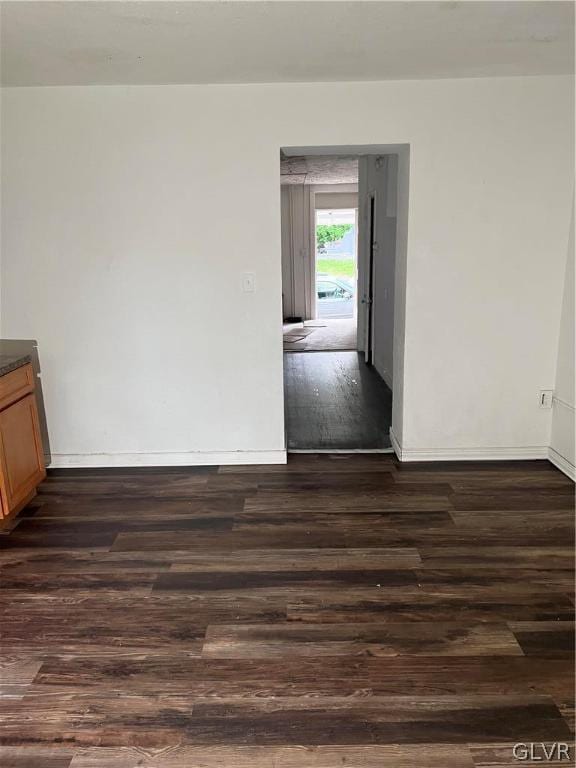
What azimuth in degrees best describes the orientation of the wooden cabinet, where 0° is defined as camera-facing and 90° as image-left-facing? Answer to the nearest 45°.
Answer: approximately 315°

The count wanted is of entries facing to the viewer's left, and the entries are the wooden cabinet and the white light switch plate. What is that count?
0

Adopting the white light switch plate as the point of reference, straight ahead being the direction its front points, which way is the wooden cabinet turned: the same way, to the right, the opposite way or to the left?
to the left

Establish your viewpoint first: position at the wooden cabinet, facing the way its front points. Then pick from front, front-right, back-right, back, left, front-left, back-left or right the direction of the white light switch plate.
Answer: front-left

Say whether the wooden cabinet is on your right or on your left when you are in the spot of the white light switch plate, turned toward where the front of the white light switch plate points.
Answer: on your right

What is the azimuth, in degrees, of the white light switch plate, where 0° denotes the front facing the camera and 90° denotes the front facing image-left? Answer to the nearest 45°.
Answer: approximately 0°
